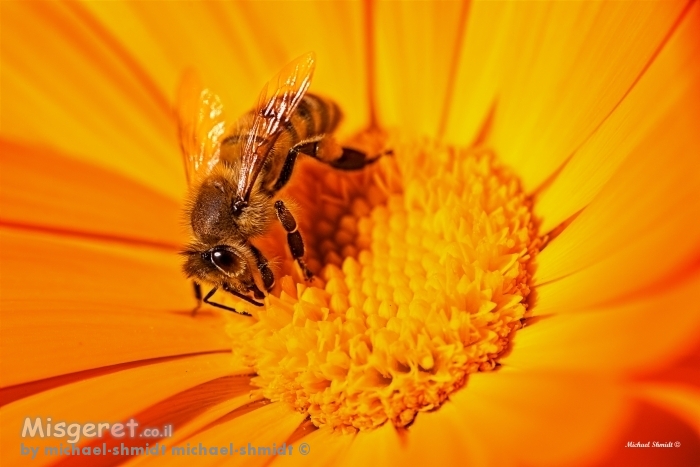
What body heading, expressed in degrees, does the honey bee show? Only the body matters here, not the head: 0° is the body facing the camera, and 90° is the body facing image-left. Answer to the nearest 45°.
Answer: approximately 45°
